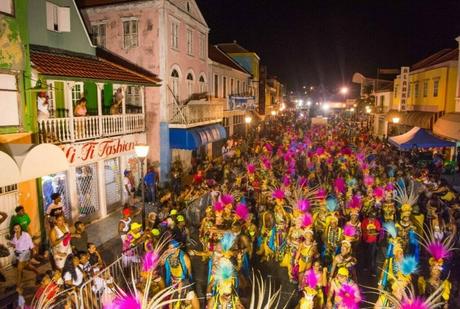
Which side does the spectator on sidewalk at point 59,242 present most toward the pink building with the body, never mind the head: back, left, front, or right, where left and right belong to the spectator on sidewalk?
left

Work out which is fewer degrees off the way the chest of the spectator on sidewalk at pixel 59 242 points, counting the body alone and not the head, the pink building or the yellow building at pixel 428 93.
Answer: the yellow building

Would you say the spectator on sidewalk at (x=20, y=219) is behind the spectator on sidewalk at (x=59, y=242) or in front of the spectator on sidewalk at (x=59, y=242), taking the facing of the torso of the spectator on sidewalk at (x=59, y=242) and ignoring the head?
behind

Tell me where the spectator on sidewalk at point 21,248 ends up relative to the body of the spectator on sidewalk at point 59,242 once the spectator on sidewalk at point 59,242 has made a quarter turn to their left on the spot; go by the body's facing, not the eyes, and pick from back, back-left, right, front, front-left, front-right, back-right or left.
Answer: left

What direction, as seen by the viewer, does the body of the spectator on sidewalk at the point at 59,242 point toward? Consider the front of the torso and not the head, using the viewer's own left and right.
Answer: facing the viewer and to the right of the viewer

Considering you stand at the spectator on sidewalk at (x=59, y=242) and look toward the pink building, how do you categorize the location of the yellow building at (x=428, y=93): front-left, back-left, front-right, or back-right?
front-right

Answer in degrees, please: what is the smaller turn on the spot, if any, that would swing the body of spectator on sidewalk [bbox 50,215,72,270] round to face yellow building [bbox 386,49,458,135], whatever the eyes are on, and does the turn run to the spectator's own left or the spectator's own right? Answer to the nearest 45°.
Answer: approximately 45° to the spectator's own left

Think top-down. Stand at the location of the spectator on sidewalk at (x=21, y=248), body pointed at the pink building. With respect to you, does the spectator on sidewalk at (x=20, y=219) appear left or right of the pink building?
left

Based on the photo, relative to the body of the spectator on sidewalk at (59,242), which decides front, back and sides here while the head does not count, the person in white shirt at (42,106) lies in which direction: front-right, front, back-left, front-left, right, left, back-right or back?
back-left

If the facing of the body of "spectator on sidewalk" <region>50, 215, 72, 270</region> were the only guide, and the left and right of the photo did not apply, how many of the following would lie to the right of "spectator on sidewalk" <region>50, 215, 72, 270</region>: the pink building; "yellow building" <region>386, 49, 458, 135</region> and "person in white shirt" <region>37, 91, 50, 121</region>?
0
